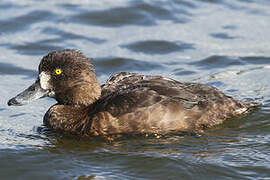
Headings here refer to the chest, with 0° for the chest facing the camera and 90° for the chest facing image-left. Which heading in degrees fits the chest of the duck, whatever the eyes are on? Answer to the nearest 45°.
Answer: approximately 90°
